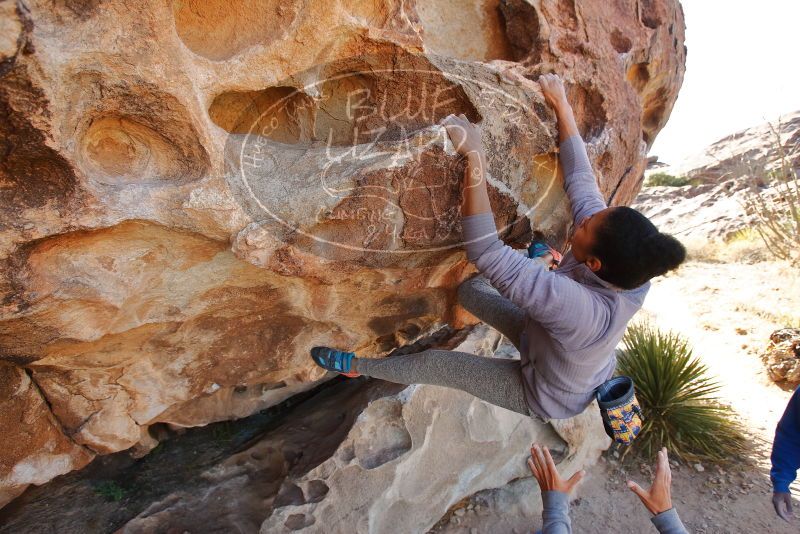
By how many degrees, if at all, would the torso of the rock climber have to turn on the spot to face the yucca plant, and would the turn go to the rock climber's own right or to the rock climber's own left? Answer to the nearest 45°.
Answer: approximately 90° to the rock climber's own right

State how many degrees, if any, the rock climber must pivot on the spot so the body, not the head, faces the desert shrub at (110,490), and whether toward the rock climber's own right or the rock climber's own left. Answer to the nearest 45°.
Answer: approximately 45° to the rock climber's own left

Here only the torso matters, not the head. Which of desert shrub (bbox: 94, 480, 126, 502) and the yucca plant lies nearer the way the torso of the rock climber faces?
the desert shrub

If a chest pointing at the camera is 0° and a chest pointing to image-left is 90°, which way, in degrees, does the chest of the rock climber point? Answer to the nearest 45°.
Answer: approximately 135°

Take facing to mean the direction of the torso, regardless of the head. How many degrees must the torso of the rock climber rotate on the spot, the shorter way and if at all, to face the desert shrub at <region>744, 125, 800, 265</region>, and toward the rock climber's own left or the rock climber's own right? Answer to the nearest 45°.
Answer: approximately 90° to the rock climber's own right

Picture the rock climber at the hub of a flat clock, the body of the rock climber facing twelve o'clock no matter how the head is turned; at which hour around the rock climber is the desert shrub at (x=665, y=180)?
The desert shrub is roughly at 2 o'clock from the rock climber.
